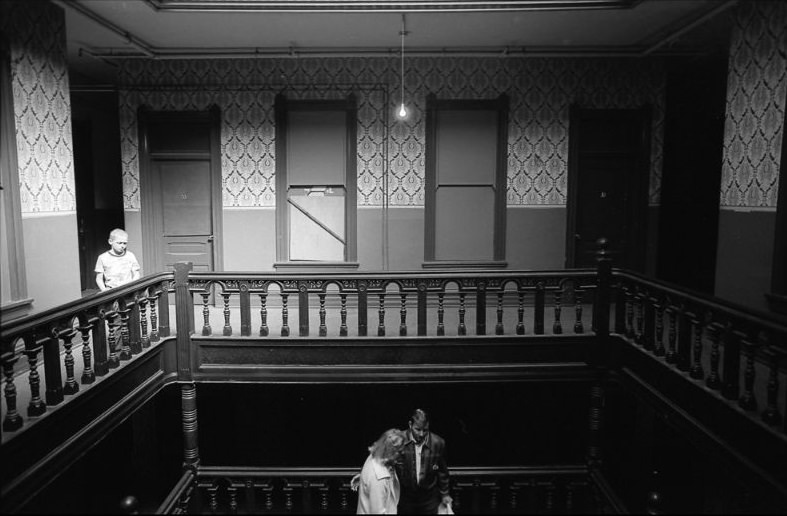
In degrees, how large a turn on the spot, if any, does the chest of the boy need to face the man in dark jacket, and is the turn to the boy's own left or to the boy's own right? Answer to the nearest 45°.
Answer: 0° — they already face them

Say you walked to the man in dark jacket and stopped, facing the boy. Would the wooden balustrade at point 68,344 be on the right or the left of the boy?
left

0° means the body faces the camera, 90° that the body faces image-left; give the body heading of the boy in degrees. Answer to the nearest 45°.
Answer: approximately 315°
